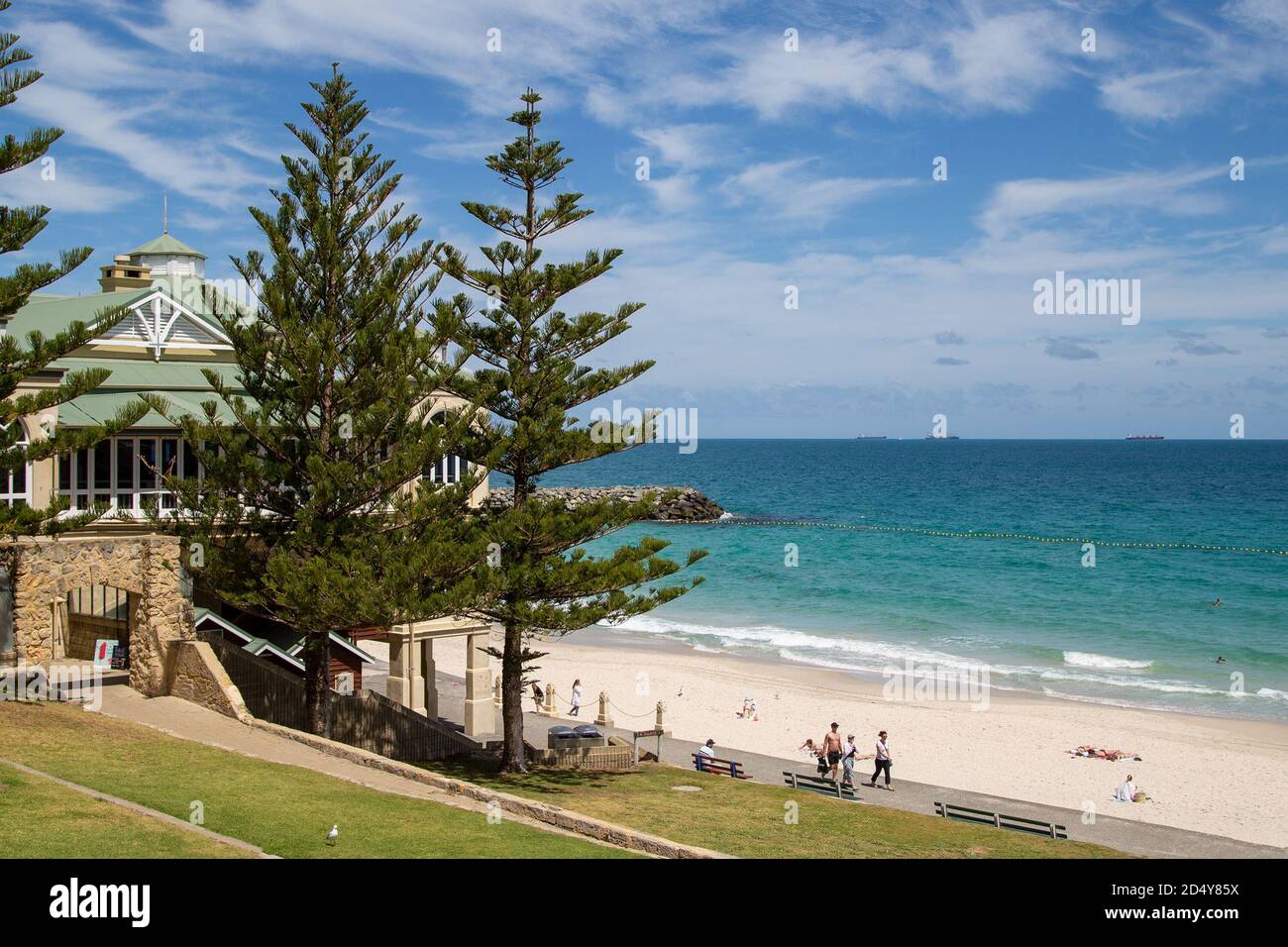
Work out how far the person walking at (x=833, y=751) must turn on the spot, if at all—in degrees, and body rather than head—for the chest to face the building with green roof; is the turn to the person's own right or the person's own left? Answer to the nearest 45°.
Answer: approximately 135° to the person's own right

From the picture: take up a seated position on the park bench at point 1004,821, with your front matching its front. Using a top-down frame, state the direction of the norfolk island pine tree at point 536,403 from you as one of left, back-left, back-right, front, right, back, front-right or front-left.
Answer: back-left

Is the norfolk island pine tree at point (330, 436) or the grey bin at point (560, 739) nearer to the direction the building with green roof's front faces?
the norfolk island pine tree

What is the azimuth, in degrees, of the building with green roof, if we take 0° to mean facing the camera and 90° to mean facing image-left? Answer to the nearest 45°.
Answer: approximately 0°

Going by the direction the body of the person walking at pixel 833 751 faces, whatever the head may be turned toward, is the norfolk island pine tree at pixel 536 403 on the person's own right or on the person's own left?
on the person's own right
